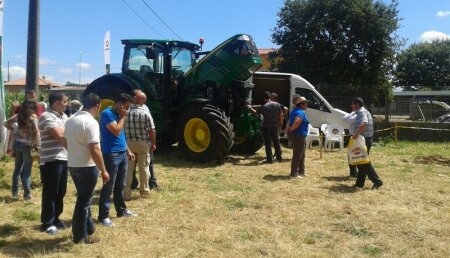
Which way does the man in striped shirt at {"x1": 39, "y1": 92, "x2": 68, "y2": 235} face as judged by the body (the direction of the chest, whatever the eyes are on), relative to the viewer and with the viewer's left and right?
facing to the right of the viewer

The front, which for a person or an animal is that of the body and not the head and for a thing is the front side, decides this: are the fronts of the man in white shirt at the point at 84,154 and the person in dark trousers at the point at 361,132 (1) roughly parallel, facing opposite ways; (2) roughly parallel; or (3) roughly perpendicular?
roughly perpendicular

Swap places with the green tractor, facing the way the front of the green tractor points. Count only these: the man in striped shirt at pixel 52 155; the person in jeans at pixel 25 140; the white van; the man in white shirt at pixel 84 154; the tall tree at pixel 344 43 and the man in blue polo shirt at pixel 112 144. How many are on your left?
2

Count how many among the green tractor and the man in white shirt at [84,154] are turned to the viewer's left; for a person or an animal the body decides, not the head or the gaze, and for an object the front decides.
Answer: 0

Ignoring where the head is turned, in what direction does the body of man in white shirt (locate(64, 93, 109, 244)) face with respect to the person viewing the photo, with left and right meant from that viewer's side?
facing away from the viewer and to the right of the viewer

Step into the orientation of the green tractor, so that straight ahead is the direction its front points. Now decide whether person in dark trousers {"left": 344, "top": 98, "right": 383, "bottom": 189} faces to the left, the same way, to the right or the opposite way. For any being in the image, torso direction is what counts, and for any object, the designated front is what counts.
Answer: the opposite way

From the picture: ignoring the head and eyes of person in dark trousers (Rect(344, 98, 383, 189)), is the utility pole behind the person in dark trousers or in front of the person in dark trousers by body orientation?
in front

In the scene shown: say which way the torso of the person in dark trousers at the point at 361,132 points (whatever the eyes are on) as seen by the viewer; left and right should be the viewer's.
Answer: facing to the left of the viewer

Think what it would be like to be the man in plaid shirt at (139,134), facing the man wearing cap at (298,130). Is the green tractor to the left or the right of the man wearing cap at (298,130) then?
left

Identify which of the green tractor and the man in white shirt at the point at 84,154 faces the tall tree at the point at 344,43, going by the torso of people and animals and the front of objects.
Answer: the man in white shirt

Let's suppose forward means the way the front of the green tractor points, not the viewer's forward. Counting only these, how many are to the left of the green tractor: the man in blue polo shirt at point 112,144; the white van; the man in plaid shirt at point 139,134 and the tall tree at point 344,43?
2

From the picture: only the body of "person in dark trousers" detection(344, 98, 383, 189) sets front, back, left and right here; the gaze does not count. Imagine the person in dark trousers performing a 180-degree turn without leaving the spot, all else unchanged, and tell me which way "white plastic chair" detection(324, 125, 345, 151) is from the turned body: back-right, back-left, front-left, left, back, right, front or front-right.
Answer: left

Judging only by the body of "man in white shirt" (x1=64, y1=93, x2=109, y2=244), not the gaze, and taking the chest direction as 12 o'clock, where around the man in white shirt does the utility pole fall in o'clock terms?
The utility pole is roughly at 10 o'clock from the man in white shirt.

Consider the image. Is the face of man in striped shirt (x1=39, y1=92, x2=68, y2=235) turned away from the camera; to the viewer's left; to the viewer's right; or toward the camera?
to the viewer's right

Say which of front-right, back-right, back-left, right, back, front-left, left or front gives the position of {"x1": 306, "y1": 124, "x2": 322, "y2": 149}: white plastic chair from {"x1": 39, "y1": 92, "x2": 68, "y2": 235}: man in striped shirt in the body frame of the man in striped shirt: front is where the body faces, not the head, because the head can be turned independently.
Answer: front-left

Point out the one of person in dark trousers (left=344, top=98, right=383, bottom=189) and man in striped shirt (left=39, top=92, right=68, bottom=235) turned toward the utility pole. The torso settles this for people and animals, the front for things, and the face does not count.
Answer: the person in dark trousers

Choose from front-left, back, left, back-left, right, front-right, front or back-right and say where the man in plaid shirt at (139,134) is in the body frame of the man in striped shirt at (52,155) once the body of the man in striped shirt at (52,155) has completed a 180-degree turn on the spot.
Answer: back-right

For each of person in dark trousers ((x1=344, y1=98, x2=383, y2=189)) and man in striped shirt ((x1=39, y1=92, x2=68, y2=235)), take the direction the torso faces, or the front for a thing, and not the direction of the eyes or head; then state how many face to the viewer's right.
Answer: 1

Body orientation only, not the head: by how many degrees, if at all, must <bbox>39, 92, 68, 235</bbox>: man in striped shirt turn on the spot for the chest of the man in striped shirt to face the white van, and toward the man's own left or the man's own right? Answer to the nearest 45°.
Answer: approximately 45° to the man's own left

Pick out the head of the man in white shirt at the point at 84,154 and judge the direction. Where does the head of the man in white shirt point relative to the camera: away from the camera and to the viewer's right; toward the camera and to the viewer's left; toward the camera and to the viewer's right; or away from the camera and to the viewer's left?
away from the camera and to the viewer's right
